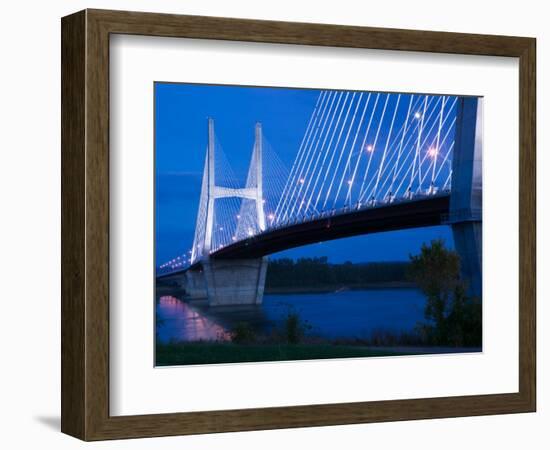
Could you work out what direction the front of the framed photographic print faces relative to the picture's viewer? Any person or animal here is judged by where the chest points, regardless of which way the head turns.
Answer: facing the viewer and to the right of the viewer
